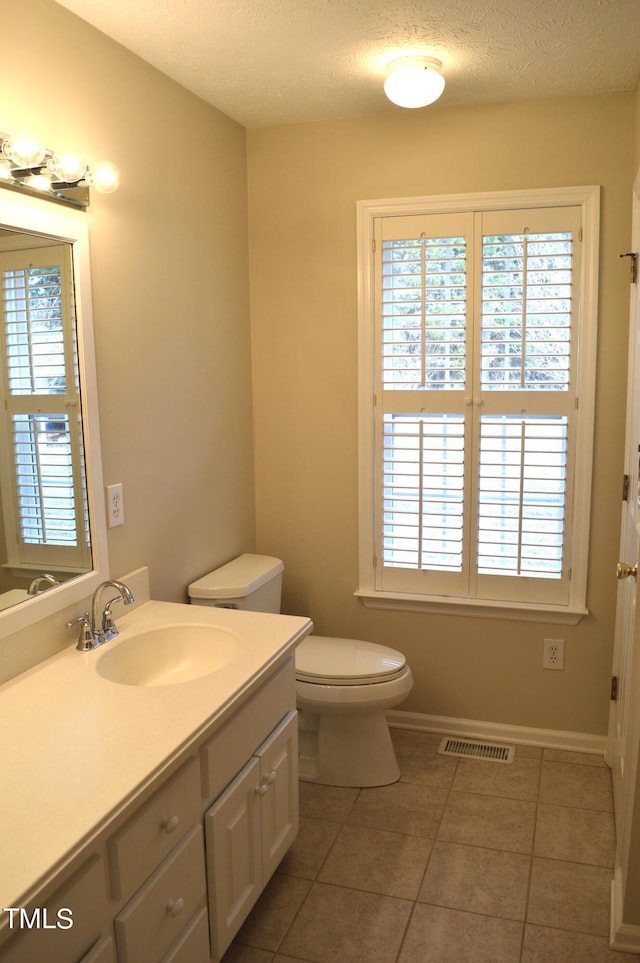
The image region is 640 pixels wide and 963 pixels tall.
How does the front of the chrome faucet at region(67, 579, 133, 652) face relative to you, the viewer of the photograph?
facing the viewer and to the right of the viewer

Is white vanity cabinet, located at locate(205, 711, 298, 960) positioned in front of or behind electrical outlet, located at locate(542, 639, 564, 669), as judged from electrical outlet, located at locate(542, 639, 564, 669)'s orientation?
in front

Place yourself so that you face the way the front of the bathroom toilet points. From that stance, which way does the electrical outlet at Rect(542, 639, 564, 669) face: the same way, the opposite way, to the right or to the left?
to the right

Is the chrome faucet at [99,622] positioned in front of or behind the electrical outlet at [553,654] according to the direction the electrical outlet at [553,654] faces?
in front

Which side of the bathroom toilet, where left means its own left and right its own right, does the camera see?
right

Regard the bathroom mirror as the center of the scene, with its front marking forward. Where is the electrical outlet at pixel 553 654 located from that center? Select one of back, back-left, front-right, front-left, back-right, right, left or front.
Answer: front-left

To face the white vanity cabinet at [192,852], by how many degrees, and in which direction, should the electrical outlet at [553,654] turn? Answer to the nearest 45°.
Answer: approximately 45° to its right
